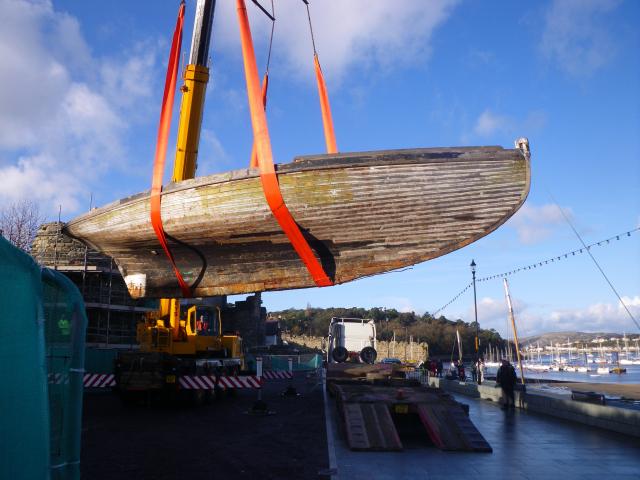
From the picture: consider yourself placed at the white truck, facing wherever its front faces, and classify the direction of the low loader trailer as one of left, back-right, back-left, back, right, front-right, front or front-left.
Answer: back

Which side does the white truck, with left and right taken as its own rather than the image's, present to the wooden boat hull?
back

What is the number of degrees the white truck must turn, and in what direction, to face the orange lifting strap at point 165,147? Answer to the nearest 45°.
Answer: approximately 180°

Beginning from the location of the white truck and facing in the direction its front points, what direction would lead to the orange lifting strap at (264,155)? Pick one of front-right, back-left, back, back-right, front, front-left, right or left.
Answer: back

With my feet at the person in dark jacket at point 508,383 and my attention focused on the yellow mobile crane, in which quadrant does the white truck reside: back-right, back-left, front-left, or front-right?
front-right

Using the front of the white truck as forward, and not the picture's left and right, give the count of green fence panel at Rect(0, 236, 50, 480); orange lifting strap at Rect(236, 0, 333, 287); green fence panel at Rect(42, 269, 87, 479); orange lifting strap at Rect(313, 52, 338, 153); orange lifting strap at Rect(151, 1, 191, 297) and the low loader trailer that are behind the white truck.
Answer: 6

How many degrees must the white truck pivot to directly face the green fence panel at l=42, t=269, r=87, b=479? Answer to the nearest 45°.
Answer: approximately 180°

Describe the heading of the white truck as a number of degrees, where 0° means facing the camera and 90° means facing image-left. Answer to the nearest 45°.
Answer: approximately 180°

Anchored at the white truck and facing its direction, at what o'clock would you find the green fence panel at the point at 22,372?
The green fence panel is roughly at 6 o'clock from the white truck.
